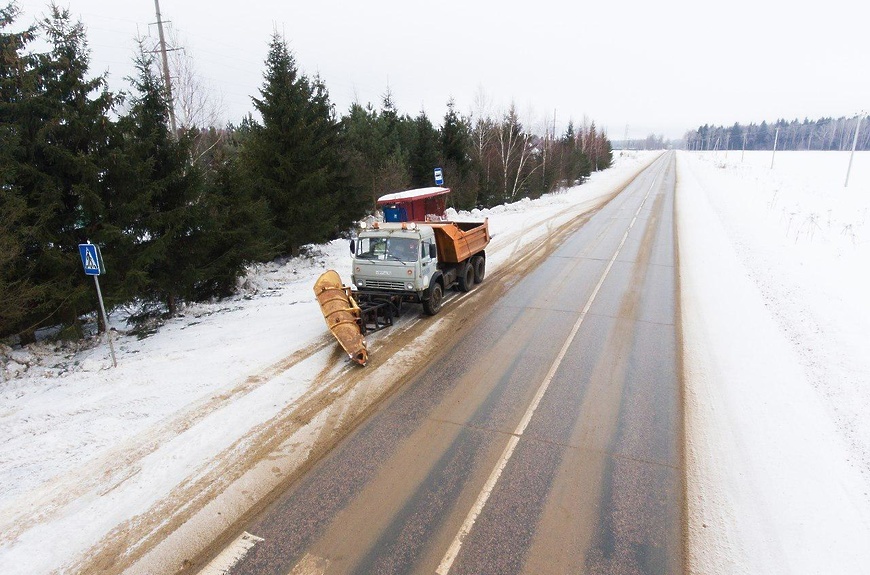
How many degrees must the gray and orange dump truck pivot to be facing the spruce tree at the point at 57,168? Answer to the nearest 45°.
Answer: approximately 45° to its right

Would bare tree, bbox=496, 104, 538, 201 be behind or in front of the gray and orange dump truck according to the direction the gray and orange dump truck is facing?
behind

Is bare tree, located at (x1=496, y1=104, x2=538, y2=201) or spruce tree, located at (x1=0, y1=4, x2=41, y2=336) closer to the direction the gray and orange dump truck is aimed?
the spruce tree

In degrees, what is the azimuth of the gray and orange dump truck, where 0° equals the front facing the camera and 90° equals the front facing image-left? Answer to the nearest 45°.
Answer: approximately 45°

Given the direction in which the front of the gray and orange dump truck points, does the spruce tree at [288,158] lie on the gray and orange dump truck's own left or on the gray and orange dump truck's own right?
on the gray and orange dump truck's own right

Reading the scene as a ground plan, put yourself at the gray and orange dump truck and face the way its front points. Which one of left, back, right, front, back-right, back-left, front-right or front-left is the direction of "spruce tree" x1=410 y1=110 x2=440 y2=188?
back-right
